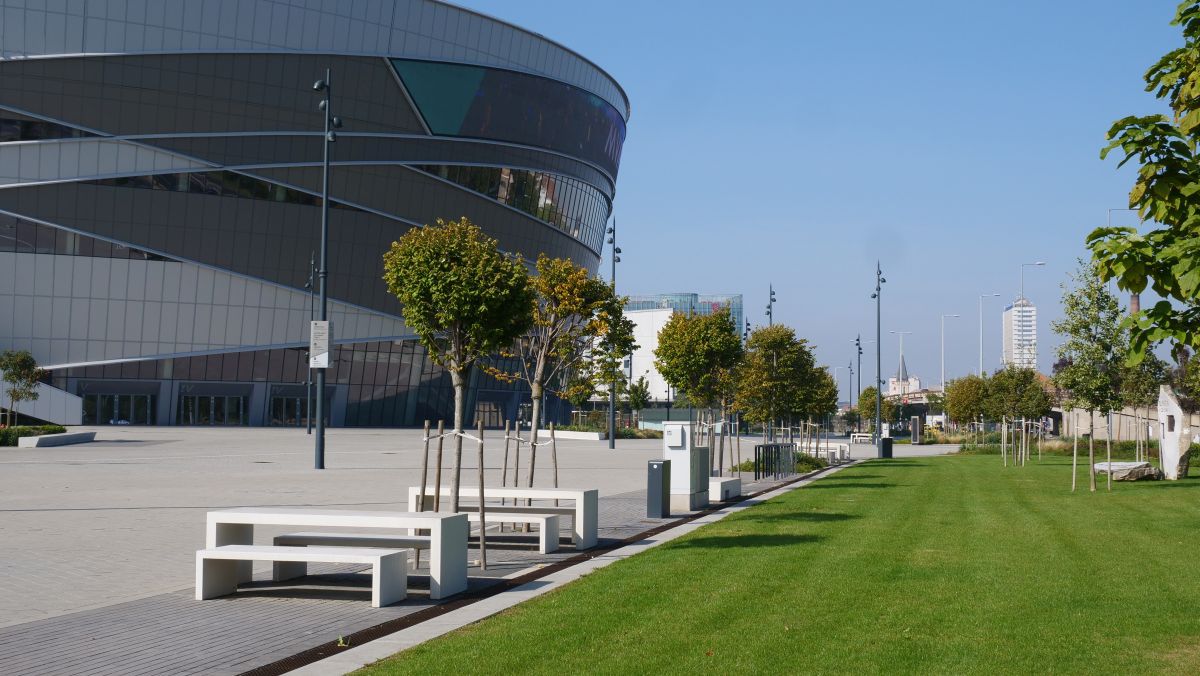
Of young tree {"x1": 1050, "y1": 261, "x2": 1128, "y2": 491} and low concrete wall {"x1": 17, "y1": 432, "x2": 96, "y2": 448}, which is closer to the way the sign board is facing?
the young tree

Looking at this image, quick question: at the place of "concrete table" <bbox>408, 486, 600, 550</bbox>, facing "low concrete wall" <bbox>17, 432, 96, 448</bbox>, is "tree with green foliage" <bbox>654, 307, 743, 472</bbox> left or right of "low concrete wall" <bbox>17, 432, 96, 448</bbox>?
right

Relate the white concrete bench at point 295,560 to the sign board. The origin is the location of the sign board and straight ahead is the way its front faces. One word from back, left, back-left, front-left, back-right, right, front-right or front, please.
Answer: front

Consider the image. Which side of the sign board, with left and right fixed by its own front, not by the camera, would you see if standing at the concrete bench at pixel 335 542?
front

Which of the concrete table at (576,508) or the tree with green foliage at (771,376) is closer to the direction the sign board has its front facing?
the concrete table

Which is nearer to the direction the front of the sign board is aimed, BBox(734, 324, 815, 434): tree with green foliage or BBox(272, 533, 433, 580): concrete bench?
the concrete bench

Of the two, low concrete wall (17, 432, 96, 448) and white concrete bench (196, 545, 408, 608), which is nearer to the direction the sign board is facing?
the white concrete bench

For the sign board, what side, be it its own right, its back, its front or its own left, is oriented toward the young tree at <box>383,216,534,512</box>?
front

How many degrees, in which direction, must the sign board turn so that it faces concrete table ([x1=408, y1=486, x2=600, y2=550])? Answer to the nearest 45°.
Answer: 0° — it already faces it

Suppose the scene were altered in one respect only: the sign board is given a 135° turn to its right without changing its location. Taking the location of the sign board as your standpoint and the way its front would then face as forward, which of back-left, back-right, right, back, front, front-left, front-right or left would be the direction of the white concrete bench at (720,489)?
back

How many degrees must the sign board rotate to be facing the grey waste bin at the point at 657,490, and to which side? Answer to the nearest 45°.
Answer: approximately 45° to its left

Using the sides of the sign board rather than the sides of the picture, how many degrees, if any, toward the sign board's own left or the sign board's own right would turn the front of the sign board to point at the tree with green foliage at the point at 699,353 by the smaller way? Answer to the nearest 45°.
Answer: approximately 90° to the sign board's own left

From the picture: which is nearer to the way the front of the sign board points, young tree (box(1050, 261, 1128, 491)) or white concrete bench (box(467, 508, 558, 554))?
the white concrete bench

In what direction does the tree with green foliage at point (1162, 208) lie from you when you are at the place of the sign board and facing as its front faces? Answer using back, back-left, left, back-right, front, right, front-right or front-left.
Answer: front

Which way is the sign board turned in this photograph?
toward the camera

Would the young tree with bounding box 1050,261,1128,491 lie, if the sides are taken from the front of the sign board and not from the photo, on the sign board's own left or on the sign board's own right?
on the sign board's own left
